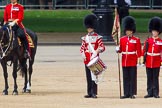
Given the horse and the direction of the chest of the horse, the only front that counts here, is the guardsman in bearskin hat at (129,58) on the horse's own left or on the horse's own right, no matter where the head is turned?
on the horse's own left

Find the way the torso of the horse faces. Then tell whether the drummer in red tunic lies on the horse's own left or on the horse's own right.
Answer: on the horse's own left

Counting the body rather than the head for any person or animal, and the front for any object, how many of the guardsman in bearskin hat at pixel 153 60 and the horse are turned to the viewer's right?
0

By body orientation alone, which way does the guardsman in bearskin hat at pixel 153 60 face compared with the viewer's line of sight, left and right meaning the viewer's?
facing the viewer

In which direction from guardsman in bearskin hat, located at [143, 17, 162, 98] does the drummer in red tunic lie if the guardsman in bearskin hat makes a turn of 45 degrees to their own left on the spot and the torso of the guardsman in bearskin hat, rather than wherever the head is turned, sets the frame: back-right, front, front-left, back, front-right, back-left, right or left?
back-right

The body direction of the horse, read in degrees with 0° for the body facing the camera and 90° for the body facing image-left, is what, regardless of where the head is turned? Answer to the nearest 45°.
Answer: approximately 45°

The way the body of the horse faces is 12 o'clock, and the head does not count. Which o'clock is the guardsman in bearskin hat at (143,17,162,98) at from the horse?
The guardsman in bearskin hat is roughly at 8 o'clock from the horse.

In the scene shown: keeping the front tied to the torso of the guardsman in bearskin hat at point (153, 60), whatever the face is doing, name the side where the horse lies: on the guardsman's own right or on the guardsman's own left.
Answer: on the guardsman's own right

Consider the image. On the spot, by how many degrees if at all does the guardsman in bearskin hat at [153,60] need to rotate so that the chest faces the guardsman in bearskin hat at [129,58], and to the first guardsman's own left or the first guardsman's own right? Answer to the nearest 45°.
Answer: approximately 90° to the first guardsman's own right
